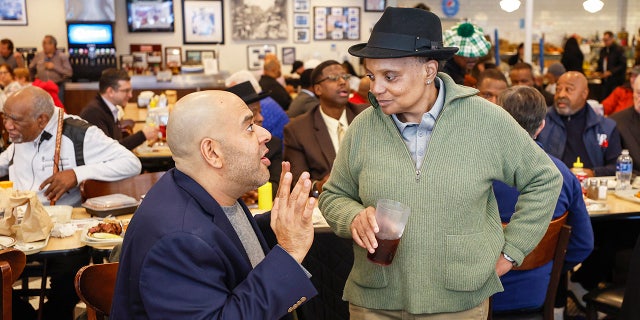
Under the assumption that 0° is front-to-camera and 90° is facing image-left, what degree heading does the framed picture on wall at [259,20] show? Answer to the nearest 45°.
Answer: approximately 0°

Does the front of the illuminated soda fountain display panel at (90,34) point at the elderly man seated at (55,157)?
yes

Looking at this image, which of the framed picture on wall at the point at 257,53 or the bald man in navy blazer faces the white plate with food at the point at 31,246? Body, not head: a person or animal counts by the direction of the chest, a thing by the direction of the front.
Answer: the framed picture on wall

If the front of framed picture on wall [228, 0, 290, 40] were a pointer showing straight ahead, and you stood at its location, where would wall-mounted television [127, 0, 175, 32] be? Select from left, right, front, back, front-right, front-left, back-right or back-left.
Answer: right

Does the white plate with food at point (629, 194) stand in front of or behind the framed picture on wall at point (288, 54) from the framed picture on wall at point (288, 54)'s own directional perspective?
in front

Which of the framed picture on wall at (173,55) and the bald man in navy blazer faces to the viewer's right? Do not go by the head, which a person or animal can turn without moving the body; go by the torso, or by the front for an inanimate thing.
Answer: the bald man in navy blazer

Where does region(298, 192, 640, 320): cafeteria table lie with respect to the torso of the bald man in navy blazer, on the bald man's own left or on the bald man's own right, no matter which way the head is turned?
on the bald man's own left

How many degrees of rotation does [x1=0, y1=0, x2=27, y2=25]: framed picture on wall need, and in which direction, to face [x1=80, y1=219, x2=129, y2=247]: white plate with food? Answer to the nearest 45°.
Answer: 0° — it already faces it

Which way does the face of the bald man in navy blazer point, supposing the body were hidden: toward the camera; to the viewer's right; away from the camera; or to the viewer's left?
to the viewer's right
